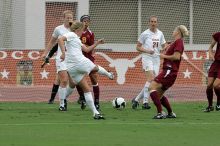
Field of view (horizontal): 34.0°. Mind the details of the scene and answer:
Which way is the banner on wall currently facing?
toward the camera

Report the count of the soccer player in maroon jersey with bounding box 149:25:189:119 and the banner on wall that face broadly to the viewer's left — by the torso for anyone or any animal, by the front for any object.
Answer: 1

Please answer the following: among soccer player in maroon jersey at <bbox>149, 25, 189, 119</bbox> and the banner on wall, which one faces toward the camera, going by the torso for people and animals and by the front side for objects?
the banner on wall

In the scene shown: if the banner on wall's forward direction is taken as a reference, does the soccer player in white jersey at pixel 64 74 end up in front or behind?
in front

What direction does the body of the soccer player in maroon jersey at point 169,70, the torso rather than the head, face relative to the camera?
to the viewer's left

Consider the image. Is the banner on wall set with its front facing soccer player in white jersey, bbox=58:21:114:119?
yes

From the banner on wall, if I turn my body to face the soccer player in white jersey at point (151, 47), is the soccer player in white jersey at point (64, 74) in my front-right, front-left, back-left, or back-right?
front-right

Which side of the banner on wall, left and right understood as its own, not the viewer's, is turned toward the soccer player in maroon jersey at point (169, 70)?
front

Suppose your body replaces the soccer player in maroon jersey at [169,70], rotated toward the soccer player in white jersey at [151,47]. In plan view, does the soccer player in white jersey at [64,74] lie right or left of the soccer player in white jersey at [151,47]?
left

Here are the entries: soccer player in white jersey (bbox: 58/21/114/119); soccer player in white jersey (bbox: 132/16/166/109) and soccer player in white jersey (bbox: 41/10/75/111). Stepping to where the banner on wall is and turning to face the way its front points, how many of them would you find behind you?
0

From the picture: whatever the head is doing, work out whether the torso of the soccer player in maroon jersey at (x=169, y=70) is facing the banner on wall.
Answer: no

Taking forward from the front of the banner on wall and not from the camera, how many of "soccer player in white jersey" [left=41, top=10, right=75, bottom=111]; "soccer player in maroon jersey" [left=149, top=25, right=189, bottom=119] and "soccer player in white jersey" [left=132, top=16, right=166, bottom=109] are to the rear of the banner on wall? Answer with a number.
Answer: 0

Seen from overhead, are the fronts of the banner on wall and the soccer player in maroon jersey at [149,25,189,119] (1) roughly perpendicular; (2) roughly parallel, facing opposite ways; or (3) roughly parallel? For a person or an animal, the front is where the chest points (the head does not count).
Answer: roughly perpendicular
